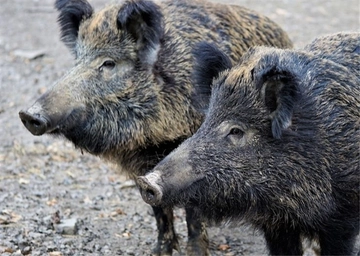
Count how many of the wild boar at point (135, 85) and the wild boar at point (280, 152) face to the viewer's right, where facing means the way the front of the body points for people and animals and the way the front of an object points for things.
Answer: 0

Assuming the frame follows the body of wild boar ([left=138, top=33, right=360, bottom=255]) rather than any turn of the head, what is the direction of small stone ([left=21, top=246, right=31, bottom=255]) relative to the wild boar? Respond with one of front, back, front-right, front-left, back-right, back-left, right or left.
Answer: front-right

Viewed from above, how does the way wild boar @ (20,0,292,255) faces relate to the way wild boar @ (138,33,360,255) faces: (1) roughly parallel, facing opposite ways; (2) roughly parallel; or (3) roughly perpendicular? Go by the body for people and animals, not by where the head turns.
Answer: roughly parallel

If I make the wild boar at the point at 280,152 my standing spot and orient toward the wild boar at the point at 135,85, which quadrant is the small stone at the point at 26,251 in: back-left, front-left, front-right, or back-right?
front-left

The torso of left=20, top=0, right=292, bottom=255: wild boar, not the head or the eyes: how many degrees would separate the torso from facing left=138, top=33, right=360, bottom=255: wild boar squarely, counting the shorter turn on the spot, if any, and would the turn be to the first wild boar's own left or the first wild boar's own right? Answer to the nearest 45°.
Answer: approximately 90° to the first wild boar's own left

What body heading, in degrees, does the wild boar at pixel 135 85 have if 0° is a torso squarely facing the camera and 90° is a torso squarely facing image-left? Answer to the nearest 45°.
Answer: approximately 45°

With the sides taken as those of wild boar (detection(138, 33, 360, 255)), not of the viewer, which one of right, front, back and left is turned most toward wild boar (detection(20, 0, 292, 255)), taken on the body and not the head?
right

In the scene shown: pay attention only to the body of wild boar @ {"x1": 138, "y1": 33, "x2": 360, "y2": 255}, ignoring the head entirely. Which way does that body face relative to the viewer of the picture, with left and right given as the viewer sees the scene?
facing the viewer and to the left of the viewer
